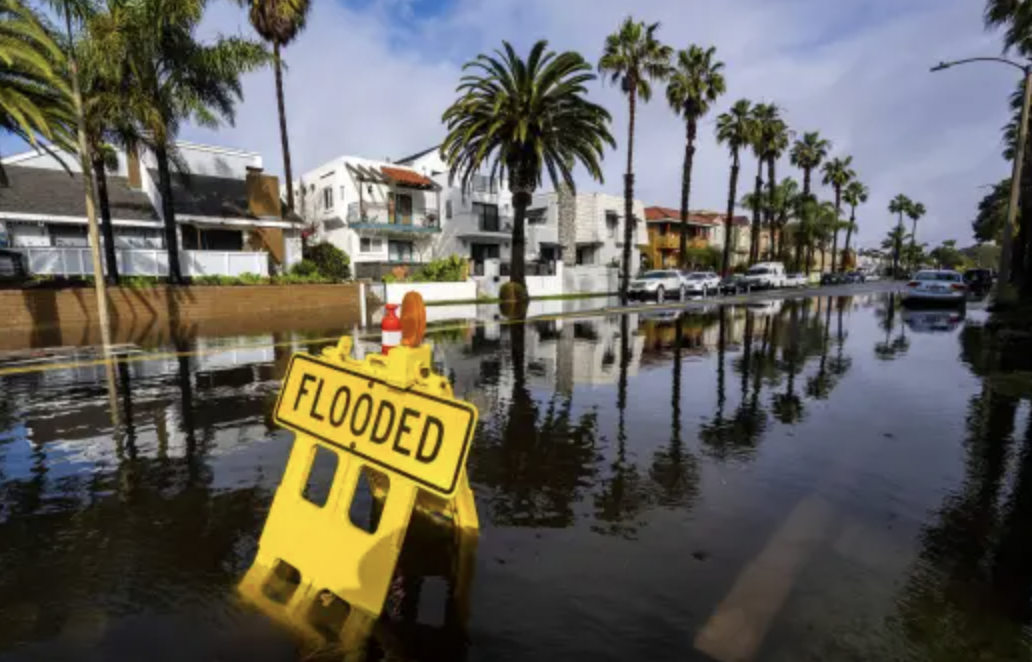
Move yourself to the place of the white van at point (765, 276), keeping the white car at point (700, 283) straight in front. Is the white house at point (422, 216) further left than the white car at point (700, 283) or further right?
right

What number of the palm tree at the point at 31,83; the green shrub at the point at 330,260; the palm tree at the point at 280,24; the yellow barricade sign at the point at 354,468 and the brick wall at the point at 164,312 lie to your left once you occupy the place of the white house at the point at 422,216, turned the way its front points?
0

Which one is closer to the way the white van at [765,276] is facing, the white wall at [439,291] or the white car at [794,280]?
the white wall

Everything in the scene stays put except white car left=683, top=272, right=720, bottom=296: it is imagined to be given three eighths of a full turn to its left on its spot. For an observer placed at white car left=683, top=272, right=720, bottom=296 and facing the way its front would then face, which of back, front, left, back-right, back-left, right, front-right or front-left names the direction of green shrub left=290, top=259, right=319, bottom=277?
back-right

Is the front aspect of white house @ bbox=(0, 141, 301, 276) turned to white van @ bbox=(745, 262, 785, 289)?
no

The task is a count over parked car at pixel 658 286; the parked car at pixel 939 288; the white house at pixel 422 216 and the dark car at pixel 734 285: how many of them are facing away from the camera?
1

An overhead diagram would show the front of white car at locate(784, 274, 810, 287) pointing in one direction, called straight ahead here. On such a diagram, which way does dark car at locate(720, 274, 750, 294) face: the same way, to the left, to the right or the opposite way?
the same way

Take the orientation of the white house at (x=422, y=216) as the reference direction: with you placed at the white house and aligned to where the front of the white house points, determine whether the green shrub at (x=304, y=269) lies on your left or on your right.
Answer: on your right

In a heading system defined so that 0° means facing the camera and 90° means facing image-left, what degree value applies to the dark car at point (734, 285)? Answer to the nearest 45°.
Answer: approximately 45°

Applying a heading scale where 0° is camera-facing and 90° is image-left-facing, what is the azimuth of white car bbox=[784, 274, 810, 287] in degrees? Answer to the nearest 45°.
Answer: approximately 45°

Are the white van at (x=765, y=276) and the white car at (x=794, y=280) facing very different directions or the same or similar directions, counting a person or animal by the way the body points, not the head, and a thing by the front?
same or similar directions

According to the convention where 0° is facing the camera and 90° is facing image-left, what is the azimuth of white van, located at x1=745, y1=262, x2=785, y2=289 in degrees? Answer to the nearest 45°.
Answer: approximately 45°

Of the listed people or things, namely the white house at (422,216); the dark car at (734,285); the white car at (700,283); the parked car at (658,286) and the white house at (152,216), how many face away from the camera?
0

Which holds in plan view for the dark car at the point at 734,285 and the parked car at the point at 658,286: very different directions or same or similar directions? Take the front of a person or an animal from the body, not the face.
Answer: same or similar directions

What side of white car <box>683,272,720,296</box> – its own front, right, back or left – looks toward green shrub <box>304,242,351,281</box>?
front

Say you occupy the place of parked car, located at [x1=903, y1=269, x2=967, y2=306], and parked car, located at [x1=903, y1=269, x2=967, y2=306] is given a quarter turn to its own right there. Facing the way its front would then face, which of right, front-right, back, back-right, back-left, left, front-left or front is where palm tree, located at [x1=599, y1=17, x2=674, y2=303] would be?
back

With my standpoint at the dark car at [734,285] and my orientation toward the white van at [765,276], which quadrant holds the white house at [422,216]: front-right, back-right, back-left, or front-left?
back-left

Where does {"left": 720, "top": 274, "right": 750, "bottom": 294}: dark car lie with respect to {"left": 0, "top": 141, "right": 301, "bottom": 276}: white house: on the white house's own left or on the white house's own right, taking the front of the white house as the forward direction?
on the white house's own left

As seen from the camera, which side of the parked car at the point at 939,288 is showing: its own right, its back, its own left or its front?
back
